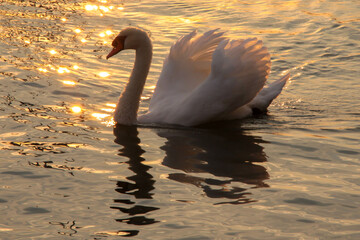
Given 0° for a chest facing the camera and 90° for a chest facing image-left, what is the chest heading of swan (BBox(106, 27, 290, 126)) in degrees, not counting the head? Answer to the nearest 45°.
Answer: approximately 90°
